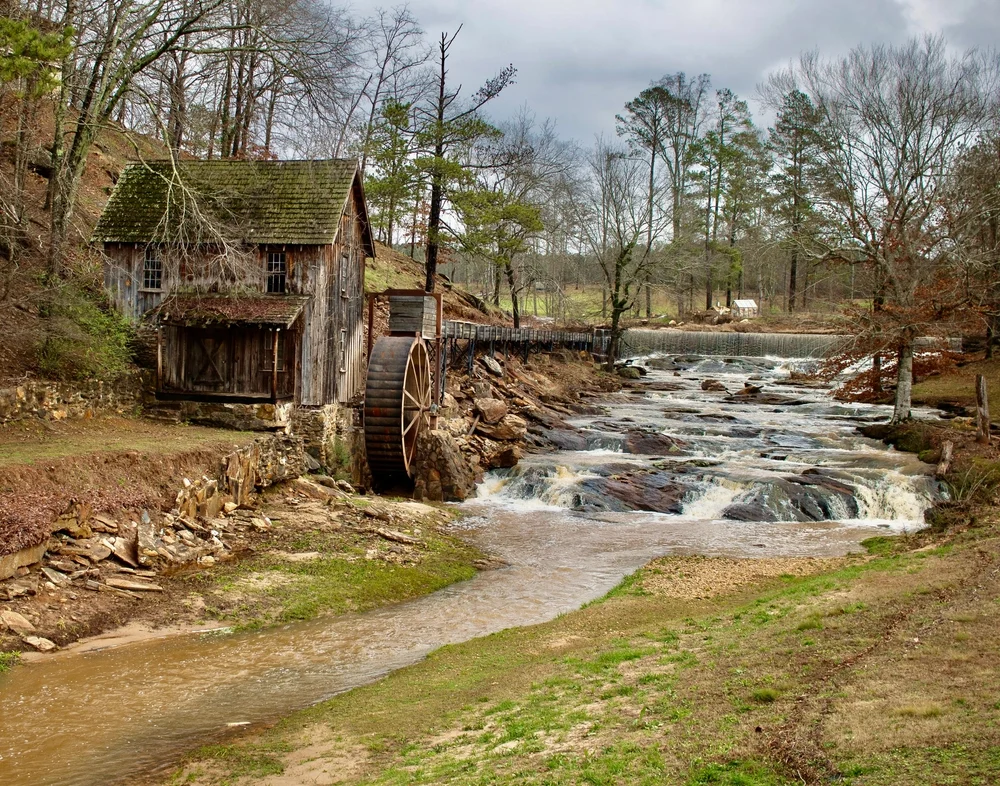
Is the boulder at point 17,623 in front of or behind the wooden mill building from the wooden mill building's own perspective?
in front

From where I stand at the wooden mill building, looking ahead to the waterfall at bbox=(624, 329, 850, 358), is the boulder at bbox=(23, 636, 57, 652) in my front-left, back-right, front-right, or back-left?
back-right

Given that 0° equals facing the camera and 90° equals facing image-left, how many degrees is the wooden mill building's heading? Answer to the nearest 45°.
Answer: approximately 0°

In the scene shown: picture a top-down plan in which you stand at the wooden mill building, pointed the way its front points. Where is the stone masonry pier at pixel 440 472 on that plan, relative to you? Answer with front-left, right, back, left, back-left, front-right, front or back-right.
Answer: left

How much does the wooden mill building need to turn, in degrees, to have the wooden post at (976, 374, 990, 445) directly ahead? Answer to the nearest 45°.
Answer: approximately 90° to its left

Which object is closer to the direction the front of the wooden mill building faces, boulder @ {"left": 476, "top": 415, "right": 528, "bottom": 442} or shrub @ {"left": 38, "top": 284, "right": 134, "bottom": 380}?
the shrub

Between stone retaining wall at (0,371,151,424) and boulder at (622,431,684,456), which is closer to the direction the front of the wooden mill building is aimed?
the stone retaining wall

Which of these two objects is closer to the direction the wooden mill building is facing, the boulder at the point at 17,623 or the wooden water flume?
the boulder

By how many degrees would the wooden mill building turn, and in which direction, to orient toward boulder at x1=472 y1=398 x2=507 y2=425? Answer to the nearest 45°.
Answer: approximately 135° to its left

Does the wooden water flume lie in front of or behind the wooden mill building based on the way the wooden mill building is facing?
behind

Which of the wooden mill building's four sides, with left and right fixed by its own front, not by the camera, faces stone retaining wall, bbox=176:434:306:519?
front

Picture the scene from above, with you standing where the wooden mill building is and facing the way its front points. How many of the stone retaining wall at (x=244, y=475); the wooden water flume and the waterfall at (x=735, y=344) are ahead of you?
1

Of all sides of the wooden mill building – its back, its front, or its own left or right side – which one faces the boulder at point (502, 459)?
left

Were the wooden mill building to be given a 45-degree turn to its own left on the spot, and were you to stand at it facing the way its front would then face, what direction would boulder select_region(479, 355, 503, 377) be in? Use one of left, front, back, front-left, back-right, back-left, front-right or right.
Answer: left

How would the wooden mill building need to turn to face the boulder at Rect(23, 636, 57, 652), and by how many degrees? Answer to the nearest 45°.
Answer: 0° — it already faces it
